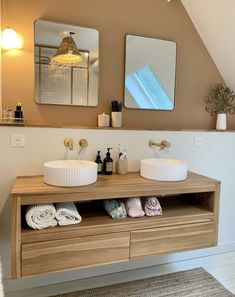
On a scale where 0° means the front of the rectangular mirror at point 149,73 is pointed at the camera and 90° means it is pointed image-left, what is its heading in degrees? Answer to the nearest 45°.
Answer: approximately 315°

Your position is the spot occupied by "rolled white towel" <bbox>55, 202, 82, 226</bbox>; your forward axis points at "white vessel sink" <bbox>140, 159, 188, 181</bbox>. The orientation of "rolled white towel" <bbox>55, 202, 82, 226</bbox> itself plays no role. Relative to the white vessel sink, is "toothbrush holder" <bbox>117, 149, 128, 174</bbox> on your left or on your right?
left

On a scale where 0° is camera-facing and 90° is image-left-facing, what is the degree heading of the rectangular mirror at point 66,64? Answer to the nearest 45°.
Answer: approximately 315°
